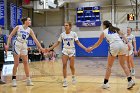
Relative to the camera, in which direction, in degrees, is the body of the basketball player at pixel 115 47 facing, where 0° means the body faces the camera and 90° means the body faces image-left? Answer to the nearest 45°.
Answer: approximately 135°

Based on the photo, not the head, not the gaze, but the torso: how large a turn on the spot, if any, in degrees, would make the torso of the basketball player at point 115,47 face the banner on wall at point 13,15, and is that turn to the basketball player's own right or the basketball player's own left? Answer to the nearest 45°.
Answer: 0° — they already face it

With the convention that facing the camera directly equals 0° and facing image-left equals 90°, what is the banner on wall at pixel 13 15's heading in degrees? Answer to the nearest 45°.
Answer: approximately 315°
